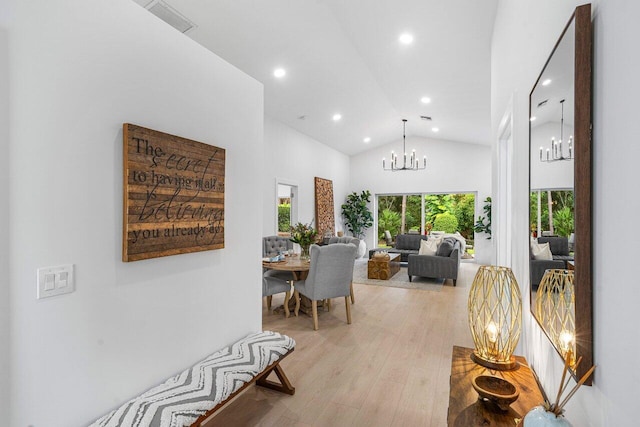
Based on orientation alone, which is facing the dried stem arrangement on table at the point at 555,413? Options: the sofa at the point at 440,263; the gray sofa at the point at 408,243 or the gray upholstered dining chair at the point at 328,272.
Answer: the gray sofa

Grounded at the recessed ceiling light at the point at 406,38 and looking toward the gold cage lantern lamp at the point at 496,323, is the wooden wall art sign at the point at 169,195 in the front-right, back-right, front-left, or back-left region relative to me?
front-right

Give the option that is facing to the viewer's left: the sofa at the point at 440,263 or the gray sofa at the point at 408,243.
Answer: the sofa at the point at 440,263

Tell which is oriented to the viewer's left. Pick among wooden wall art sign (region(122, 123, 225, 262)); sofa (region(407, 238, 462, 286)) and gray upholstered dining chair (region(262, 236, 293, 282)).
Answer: the sofa

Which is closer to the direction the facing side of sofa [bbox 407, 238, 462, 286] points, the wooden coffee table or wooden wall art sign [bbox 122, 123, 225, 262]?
the wooden coffee table

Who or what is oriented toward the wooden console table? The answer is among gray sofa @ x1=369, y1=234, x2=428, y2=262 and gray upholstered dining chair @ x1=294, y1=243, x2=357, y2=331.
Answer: the gray sofa

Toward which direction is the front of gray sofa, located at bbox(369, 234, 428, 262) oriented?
toward the camera

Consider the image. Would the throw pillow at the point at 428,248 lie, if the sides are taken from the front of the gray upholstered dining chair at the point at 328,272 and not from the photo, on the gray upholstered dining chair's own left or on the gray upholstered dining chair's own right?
on the gray upholstered dining chair's own right

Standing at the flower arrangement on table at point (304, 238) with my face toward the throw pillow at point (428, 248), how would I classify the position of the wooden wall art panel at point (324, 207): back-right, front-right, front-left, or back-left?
front-left

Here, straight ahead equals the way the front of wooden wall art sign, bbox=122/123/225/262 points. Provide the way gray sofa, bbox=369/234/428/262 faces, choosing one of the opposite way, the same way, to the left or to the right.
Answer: to the right

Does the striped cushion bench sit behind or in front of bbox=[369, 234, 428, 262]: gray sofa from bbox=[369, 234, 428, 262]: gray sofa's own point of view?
in front

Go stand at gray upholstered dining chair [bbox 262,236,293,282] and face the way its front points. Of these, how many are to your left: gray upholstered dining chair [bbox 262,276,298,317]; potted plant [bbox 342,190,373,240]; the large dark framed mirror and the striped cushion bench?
1

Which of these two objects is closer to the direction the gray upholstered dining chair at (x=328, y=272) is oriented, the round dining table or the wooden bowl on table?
the round dining table

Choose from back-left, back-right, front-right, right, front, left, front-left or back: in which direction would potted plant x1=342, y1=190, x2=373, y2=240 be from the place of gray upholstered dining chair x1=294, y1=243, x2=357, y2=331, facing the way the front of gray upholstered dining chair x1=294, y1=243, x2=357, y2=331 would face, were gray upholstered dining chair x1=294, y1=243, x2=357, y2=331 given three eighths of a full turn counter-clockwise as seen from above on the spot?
back

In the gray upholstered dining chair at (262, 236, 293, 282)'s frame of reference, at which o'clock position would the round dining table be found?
The round dining table is roughly at 1 o'clock from the gray upholstered dining chair.

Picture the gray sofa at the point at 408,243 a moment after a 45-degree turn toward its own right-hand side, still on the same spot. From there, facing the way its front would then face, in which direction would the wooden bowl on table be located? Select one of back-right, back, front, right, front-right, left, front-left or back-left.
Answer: front-left

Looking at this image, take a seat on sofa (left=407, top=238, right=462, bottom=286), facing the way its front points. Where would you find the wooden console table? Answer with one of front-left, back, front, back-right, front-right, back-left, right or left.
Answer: left

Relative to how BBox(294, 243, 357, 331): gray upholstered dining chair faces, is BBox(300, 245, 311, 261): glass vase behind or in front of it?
in front

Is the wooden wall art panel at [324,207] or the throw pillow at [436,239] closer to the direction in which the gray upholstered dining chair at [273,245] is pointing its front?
the throw pillow

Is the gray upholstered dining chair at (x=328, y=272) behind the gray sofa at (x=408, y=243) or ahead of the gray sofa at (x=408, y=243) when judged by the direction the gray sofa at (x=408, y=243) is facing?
ahead

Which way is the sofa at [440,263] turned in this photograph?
to the viewer's left

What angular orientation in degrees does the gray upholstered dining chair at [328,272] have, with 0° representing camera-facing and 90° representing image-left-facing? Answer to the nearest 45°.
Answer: approximately 135°
